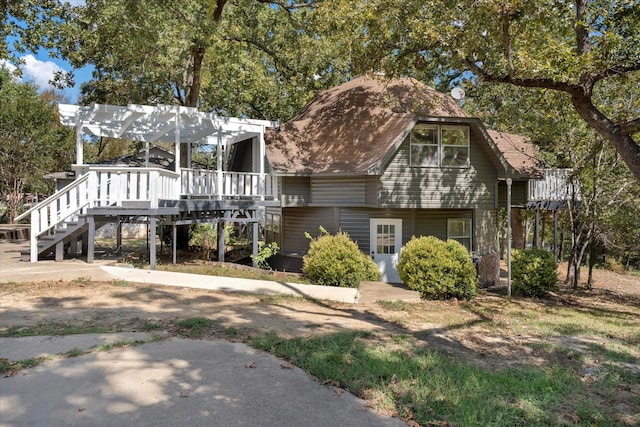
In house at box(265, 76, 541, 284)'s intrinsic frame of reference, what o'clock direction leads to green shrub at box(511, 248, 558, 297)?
The green shrub is roughly at 10 o'clock from the house.

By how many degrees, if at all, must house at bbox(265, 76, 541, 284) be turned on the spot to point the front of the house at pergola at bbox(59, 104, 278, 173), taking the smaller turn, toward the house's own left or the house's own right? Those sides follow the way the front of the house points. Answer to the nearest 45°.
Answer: approximately 45° to the house's own right

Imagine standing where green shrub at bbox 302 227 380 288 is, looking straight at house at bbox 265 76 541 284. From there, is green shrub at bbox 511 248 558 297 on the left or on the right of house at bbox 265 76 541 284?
right

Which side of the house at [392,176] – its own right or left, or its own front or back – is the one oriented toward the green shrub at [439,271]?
front

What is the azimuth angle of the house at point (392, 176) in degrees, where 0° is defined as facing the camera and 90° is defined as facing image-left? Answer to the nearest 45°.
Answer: approximately 0°

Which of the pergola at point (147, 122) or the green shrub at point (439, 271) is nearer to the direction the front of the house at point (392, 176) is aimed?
the green shrub
